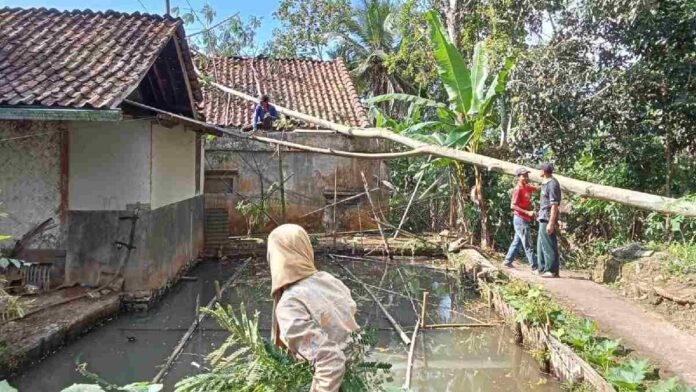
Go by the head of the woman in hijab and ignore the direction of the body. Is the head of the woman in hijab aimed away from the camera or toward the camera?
away from the camera

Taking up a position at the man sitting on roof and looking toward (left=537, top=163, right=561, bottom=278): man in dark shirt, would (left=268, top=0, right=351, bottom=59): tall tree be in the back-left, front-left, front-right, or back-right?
back-left

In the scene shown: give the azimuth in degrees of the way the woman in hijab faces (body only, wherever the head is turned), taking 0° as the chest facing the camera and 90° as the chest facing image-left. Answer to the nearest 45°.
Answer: approximately 135°

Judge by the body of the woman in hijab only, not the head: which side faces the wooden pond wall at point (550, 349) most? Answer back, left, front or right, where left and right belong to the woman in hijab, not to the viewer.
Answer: right

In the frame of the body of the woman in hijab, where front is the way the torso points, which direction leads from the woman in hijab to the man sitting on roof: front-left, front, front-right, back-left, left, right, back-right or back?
front-right

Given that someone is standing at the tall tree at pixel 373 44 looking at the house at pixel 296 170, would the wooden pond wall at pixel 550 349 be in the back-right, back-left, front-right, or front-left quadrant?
front-left

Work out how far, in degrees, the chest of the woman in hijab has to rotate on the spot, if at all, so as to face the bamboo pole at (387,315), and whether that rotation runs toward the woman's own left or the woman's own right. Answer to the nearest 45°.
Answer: approximately 45° to the woman's own right

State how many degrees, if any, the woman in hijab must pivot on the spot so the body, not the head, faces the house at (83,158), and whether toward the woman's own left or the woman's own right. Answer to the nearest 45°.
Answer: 0° — they already face it

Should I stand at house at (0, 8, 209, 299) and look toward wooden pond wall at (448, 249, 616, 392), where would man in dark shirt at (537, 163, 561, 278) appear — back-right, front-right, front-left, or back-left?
front-left

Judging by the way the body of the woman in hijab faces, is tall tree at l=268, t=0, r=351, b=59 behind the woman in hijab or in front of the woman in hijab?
in front

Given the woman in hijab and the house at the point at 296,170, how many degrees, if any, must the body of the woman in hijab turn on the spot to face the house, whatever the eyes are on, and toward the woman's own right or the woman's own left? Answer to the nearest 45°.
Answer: approximately 45° to the woman's own right

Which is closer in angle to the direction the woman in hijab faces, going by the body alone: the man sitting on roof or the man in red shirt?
the man sitting on roof
